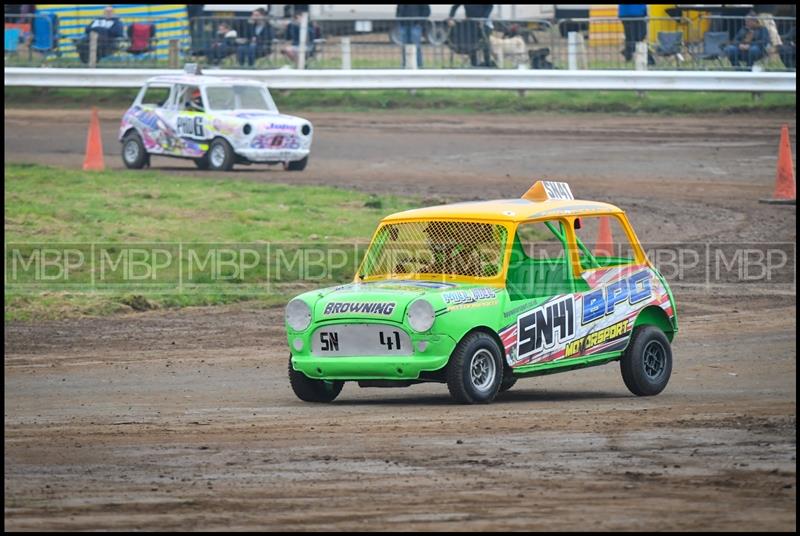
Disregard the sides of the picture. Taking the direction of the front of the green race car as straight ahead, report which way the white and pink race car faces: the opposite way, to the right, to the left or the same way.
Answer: to the left

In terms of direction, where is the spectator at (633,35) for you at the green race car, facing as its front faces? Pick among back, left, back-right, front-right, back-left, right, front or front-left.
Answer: back-right

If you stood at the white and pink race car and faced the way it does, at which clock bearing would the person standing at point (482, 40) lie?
The person standing is roughly at 9 o'clock from the white and pink race car.

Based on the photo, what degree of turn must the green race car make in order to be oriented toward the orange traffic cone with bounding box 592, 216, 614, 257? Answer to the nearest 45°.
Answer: approximately 135° to its right

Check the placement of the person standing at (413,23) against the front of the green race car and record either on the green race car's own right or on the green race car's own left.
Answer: on the green race car's own right

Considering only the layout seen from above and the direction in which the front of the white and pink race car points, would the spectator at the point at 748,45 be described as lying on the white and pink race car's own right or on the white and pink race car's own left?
on the white and pink race car's own left

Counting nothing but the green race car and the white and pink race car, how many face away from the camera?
0

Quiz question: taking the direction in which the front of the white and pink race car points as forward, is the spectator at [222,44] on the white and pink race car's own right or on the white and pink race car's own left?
on the white and pink race car's own left

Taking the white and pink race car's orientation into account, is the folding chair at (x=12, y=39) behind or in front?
behind

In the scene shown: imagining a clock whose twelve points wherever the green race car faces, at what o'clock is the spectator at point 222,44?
The spectator is roughly at 4 o'clock from the green race car.

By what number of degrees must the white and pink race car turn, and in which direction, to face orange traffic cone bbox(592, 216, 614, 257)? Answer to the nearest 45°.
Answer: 0° — it already faces it

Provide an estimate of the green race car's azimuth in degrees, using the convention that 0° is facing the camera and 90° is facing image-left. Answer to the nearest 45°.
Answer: approximately 45°

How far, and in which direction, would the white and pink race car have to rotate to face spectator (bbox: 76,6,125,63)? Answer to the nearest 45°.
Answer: approximately 135° to its left

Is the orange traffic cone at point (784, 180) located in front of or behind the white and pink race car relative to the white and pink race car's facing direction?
in front

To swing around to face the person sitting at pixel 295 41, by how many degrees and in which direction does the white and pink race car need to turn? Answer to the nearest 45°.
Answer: approximately 135° to its left

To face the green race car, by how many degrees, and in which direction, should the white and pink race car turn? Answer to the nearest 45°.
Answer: approximately 45° to its right
